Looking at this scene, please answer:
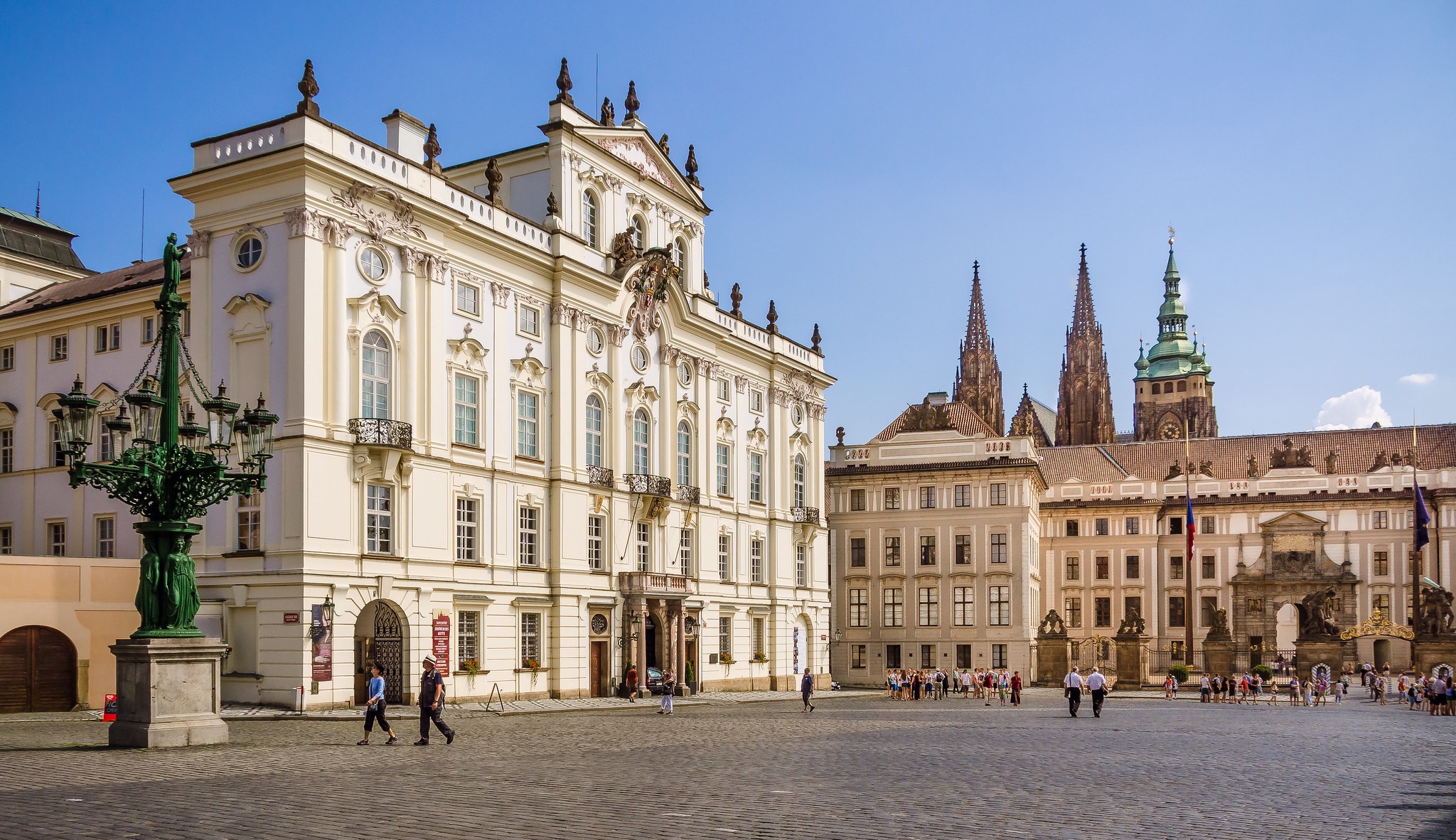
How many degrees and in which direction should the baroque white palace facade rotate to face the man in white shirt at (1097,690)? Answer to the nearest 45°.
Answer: approximately 45° to its left

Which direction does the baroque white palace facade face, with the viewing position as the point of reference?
facing the viewer and to the right of the viewer
